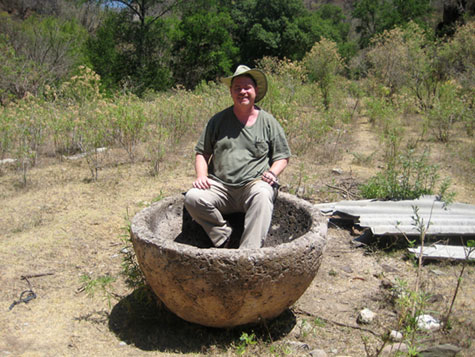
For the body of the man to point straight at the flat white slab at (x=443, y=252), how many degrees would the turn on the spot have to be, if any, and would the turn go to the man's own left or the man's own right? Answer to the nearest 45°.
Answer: approximately 90° to the man's own left

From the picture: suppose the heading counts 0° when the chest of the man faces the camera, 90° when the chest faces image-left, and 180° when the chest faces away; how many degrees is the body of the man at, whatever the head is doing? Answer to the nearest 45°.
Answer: approximately 0°

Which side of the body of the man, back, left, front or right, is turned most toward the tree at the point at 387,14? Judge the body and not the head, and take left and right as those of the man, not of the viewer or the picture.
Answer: back

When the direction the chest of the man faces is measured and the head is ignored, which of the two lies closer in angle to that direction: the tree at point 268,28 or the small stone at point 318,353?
the small stone

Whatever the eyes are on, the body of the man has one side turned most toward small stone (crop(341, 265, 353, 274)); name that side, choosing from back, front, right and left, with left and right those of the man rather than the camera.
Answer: left

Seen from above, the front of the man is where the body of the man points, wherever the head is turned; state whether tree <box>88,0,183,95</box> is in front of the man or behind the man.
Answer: behind

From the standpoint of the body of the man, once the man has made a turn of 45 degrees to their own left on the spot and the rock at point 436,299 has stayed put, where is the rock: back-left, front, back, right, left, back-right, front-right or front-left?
front-left
